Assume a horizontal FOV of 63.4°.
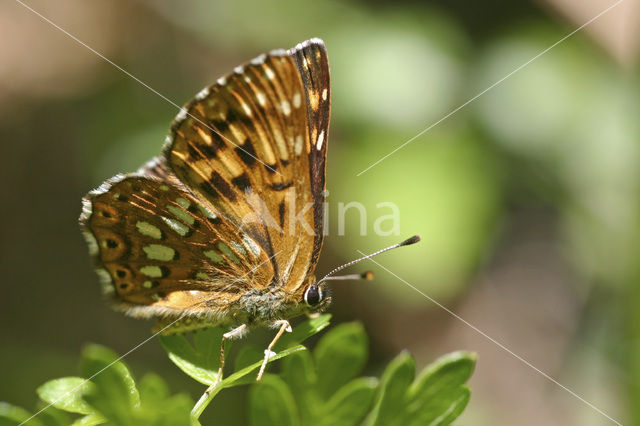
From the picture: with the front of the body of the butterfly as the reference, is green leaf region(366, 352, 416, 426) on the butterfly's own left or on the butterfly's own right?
on the butterfly's own right

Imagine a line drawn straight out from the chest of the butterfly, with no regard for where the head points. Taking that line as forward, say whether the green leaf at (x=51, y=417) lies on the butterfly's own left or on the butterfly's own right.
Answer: on the butterfly's own right

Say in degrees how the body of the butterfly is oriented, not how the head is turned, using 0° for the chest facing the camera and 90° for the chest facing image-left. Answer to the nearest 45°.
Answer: approximately 270°

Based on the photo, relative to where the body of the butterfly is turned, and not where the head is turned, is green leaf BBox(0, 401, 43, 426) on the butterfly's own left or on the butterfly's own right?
on the butterfly's own right

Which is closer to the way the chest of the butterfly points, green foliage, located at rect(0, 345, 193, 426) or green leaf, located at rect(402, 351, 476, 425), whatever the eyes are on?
the green leaf
